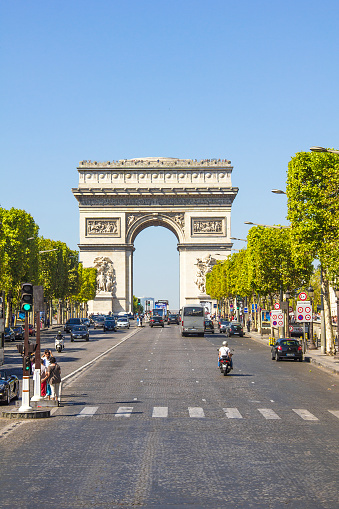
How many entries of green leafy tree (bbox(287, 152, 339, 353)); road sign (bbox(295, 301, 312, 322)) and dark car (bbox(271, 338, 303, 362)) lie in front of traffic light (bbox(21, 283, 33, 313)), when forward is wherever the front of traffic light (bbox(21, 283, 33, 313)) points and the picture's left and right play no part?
0

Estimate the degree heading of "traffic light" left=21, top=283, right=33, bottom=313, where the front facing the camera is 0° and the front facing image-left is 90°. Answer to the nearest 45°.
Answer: approximately 0°

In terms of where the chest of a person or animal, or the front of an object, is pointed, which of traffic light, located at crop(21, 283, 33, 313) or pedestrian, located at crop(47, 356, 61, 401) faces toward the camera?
the traffic light

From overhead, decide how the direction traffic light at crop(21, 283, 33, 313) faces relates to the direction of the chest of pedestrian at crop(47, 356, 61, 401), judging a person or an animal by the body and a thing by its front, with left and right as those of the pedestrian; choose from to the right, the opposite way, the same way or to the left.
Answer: the opposite way

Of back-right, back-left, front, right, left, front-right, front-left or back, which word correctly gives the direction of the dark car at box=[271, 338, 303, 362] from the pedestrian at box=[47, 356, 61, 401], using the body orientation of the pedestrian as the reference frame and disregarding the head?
front-right

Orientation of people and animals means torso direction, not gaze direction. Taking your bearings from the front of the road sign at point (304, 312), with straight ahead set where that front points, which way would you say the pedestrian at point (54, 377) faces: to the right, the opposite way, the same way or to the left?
the opposite way

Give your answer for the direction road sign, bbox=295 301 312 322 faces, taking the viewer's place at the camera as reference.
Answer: facing the viewer

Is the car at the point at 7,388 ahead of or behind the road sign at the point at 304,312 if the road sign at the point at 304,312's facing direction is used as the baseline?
ahead

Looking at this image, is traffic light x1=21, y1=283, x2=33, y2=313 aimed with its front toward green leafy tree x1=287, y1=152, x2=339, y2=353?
no

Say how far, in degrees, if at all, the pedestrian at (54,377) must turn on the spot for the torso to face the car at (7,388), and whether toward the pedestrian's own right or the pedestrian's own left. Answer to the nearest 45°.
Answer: approximately 45° to the pedestrian's own left
